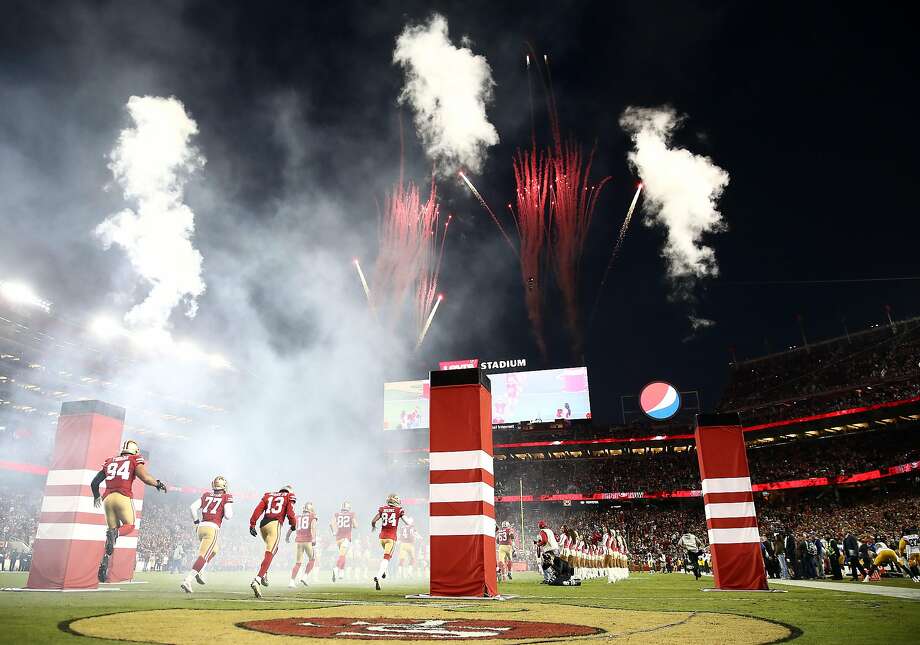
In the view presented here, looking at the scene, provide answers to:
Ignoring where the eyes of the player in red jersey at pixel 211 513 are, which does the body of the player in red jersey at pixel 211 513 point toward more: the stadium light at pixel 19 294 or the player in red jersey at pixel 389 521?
the player in red jersey

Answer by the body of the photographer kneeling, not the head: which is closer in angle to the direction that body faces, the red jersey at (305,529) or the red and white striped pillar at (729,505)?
the red jersey

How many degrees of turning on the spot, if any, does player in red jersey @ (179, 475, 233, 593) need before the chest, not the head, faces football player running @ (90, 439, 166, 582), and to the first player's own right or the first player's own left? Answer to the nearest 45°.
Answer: approximately 135° to the first player's own left

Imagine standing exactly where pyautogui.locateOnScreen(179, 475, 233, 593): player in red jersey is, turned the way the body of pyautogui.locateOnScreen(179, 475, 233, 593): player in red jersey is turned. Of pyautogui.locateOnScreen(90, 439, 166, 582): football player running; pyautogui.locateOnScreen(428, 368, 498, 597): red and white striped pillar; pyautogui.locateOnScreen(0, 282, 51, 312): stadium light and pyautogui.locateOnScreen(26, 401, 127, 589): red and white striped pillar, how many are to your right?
1

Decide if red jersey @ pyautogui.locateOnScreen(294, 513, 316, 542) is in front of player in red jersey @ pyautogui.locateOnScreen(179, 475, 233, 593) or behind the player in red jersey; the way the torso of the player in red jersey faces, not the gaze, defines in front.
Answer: in front

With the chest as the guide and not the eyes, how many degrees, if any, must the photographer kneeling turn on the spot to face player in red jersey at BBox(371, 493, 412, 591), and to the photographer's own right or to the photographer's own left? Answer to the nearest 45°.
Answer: approximately 45° to the photographer's own left

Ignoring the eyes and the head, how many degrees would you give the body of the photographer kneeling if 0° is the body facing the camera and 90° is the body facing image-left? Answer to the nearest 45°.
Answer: approximately 90°

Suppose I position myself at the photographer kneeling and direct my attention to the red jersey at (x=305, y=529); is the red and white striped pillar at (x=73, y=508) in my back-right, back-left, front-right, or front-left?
front-left

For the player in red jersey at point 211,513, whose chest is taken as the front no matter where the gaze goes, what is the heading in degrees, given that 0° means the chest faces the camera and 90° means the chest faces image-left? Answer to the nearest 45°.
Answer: approximately 225°

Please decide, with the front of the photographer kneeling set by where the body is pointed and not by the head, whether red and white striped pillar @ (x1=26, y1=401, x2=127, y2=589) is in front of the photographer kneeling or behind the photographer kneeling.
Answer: in front

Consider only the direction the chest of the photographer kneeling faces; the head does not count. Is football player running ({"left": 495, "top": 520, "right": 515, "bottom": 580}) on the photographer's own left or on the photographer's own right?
on the photographer's own right

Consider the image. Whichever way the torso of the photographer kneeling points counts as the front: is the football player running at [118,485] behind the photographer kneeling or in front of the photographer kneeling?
in front

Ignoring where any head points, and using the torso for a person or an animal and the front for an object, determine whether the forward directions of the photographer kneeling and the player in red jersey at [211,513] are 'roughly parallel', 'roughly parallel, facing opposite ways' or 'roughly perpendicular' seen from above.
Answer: roughly perpendicular
